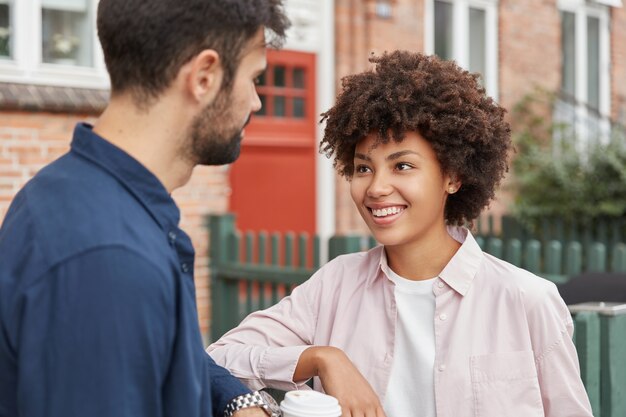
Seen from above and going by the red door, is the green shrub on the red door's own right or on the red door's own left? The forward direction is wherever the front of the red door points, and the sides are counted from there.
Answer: on the red door's own left

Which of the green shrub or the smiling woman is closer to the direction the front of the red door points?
the smiling woman

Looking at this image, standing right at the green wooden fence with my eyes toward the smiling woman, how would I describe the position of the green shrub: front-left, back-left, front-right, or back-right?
back-left

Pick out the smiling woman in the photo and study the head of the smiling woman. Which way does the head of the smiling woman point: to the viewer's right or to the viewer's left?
to the viewer's left

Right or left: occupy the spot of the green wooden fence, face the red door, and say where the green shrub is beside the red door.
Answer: right

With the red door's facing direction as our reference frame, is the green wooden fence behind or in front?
in front

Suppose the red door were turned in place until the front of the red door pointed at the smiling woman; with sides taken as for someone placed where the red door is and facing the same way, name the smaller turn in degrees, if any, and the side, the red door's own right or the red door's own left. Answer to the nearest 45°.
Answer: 0° — it already faces them

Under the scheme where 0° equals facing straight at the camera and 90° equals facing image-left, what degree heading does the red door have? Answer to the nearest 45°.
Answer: approximately 0°
